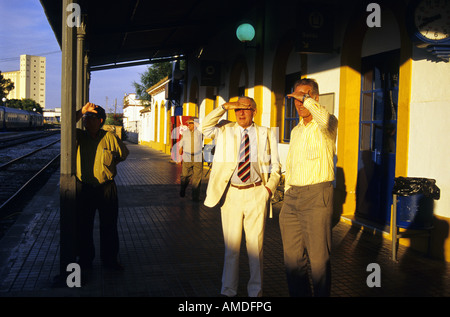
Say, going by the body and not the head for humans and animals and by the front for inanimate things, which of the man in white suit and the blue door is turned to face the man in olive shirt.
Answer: the blue door

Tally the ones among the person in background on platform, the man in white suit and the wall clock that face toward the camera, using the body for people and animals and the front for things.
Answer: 3

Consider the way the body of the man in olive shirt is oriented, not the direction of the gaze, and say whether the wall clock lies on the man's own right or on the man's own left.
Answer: on the man's own left

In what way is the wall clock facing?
toward the camera

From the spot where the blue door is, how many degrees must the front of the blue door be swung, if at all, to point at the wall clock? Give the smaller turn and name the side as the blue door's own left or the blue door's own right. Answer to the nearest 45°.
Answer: approximately 45° to the blue door's own left

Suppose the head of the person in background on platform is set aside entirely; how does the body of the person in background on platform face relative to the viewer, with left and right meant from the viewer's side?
facing the viewer

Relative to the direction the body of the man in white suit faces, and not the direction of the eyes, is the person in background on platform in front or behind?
behind

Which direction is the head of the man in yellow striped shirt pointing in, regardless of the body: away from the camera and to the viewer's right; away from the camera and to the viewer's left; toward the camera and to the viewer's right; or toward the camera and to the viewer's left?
toward the camera and to the viewer's left

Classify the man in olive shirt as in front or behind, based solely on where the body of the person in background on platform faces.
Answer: in front

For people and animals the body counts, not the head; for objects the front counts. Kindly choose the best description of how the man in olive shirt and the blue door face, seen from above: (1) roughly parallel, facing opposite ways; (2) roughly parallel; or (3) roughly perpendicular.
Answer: roughly perpendicular

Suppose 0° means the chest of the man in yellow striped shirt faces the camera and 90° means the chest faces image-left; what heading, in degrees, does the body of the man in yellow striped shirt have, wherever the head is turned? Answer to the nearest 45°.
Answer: approximately 45°

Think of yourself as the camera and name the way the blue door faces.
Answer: facing the viewer and to the left of the viewer

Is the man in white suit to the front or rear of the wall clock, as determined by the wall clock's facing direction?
to the front
